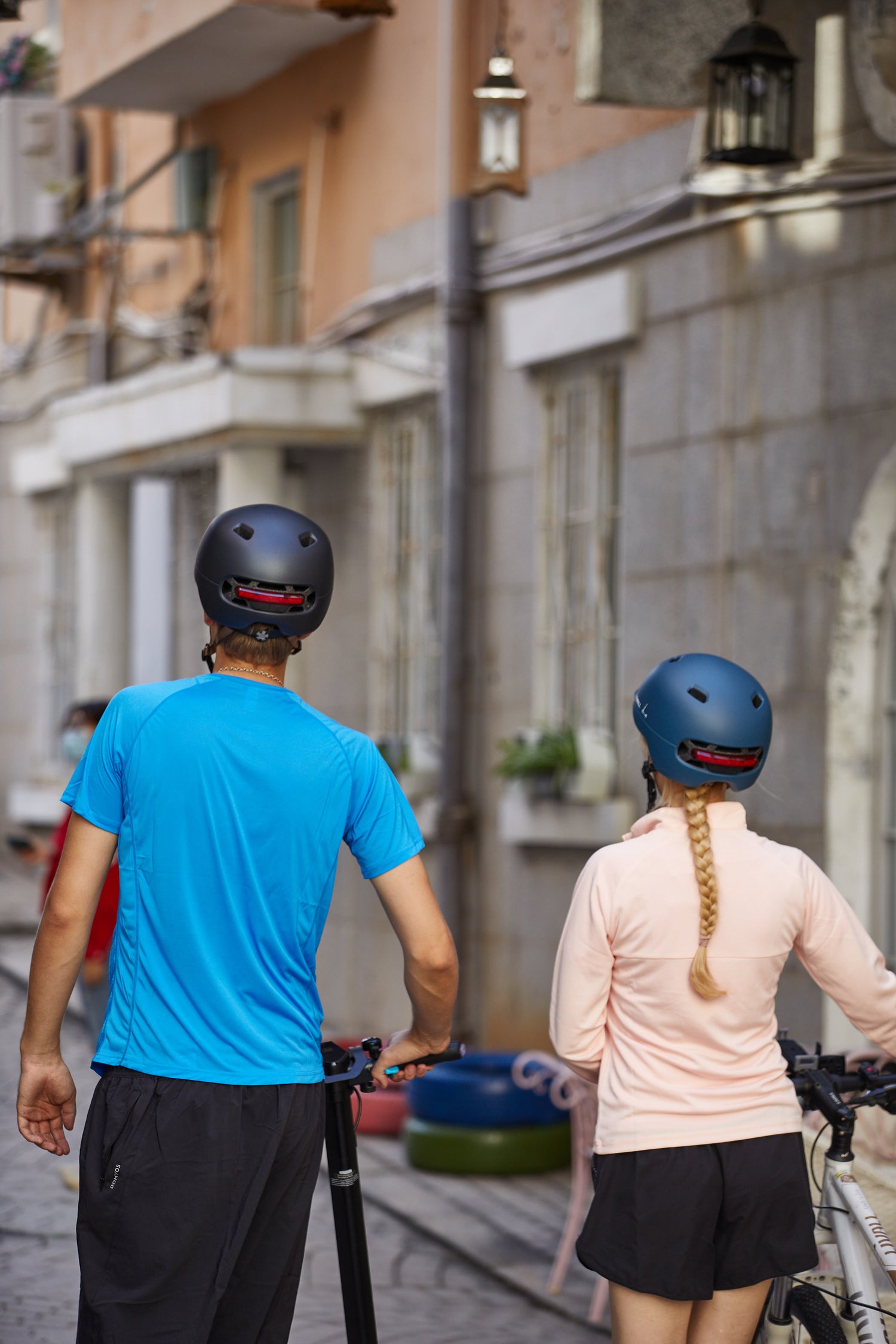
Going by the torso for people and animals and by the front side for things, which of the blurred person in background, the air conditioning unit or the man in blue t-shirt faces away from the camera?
the man in blue t-shirt

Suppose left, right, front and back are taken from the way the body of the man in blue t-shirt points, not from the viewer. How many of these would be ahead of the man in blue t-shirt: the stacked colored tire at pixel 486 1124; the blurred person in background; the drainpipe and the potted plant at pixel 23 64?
4

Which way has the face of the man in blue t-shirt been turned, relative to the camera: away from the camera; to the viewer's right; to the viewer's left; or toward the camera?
away from the camera

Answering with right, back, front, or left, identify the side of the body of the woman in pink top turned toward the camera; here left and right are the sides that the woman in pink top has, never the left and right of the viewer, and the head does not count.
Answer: back

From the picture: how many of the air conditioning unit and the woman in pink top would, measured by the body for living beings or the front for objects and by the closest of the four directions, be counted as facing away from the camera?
1

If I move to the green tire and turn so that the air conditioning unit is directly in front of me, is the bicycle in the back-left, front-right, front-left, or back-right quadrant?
back-left

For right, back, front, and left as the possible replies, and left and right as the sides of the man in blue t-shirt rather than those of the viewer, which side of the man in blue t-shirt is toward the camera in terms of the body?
back

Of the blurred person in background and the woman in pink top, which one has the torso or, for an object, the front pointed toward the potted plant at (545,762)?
the woman in pink top

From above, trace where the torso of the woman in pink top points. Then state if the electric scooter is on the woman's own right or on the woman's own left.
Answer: on the woman's own left
